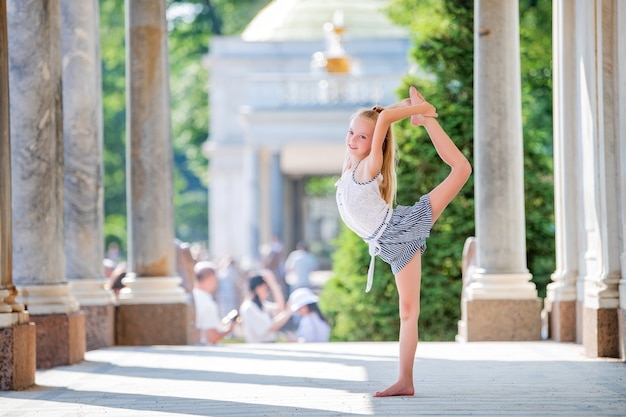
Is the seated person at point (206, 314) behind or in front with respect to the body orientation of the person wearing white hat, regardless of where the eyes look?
in front

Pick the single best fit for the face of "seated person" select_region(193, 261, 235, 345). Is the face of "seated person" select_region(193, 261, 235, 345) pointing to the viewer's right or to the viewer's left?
to the viewer's right

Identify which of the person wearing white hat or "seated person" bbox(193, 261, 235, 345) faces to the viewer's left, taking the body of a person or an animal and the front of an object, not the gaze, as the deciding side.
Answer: the person wearing white hat

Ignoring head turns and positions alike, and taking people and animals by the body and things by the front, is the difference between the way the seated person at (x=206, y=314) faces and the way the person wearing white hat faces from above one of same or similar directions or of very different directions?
very different directions

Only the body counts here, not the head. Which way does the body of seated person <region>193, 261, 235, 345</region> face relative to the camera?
to the viewer's right

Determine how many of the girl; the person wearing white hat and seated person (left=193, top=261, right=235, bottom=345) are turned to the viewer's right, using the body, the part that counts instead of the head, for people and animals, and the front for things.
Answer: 1
